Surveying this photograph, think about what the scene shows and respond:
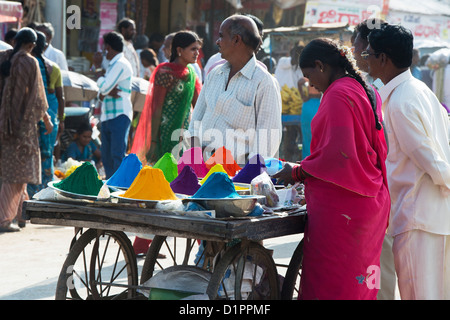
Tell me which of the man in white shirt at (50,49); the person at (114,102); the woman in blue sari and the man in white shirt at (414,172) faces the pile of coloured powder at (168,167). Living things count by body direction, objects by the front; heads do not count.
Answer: the man in white shirt at (414,172)

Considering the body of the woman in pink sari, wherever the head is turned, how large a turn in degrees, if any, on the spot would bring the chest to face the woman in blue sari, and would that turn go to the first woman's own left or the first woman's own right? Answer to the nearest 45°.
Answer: approximately 45° to the first woman's own right

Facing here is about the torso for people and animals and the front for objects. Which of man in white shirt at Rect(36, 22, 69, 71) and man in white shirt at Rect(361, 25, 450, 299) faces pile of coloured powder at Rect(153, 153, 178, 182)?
man in white shirt at Rect(361, 25, 450, 299)

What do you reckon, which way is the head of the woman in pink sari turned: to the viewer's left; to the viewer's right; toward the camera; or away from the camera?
to the viewer's left

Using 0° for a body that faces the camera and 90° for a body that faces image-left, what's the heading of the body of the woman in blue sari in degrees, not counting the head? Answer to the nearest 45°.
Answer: approximately 135°

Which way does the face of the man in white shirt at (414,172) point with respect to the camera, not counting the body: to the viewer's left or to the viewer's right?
to the viewer's left

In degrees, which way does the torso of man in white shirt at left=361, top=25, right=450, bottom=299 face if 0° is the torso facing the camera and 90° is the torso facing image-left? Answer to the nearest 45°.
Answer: approximately 90°

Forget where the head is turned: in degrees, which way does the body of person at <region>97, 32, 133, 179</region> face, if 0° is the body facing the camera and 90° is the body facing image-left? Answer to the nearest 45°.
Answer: approximately 90°

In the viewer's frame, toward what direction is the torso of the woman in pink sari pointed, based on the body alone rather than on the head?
to the viewer's left
